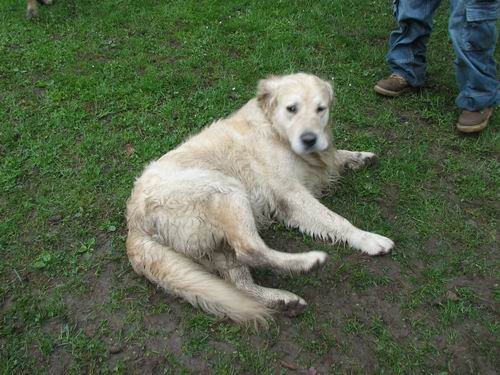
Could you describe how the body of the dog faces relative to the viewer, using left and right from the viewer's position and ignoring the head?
facing away from the viewer and to the right of the viewer
